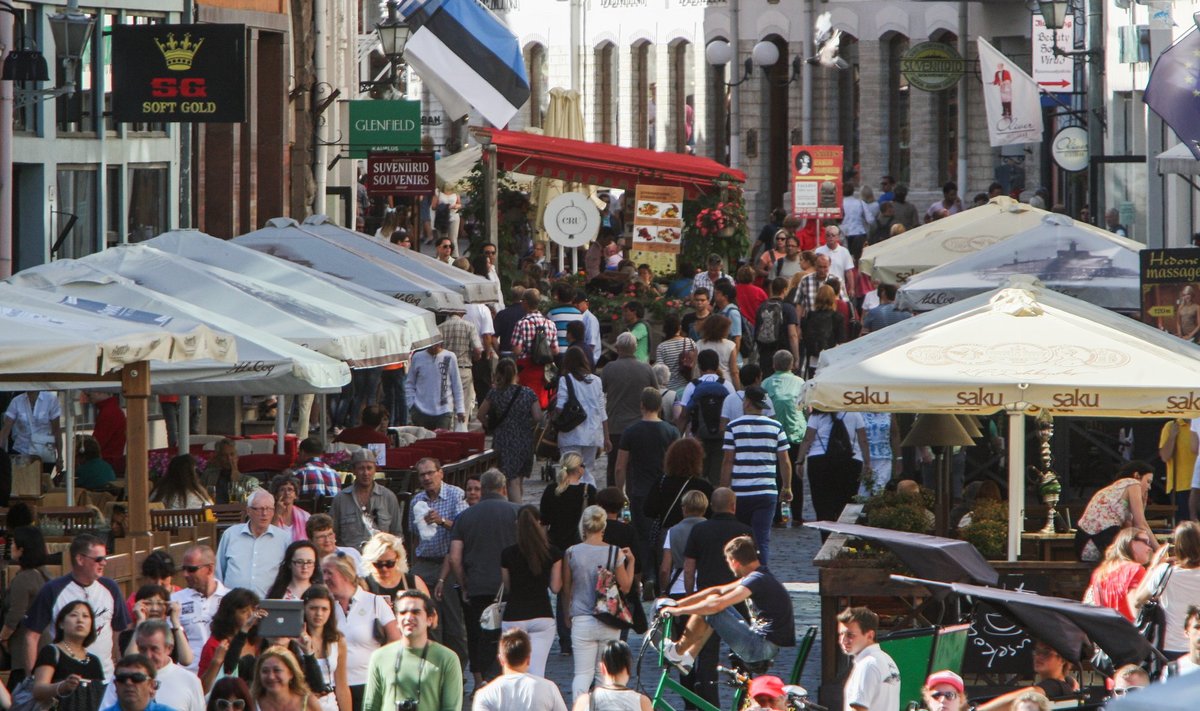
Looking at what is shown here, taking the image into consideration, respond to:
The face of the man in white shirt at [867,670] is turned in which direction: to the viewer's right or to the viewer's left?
to the viewer's left

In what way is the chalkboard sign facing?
toward the camera

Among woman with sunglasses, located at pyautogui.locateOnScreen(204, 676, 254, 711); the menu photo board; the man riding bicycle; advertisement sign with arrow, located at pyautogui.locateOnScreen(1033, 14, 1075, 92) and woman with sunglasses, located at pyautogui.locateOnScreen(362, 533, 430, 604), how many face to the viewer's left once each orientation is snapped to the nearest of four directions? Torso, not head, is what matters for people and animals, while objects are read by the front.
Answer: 1

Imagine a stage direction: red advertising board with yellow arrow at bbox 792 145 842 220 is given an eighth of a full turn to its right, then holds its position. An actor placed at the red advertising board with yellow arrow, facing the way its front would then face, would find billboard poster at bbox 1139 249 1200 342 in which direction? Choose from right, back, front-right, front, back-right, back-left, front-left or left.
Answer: front-left

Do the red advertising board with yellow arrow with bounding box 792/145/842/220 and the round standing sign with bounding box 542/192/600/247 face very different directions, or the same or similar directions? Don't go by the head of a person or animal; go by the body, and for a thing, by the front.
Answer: same or similar directions

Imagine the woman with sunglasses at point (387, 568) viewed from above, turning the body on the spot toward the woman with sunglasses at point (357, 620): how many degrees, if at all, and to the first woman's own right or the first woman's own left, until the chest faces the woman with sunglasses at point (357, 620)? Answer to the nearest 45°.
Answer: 0° — they already face them

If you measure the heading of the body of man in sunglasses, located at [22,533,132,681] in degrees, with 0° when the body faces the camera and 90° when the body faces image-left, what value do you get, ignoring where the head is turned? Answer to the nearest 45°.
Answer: approximately 315°

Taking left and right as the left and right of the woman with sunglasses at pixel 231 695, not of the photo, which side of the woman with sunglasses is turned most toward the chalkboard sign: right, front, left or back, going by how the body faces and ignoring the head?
left

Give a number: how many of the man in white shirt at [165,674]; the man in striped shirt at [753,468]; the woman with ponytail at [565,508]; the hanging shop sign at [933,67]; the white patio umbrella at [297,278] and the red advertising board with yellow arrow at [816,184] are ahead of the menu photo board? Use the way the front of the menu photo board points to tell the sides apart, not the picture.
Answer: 4

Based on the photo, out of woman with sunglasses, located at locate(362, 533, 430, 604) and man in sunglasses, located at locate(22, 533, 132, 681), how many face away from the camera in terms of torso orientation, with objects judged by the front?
0

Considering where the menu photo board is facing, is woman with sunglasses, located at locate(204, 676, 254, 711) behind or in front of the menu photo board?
in front

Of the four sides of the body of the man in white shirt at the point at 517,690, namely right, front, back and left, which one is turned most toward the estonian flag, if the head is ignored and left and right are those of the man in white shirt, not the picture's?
front

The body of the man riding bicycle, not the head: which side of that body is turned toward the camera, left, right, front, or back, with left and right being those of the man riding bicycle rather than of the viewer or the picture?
left

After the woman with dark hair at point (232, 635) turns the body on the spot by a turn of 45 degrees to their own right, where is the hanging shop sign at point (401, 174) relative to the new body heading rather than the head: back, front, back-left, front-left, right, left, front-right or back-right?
back

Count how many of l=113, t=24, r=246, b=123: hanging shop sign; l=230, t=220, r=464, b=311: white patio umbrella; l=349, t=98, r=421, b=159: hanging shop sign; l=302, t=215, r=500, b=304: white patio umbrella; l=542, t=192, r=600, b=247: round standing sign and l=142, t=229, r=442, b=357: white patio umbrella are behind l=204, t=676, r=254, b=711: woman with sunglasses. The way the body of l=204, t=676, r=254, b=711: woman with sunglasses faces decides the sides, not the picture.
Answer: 6
